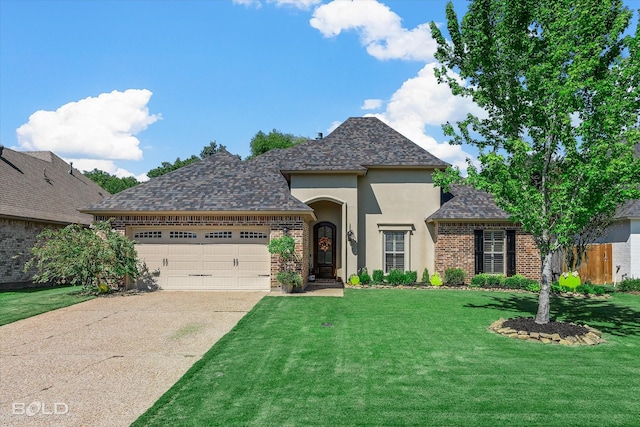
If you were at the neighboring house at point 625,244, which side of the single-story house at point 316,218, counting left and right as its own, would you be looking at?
left

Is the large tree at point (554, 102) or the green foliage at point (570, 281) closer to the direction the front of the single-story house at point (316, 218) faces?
the large tree

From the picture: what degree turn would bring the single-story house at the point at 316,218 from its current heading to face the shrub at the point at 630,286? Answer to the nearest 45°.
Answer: approximately 90° to its left

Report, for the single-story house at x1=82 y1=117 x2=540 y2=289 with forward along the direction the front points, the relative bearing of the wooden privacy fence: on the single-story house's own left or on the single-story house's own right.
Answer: on the single-story house's own left

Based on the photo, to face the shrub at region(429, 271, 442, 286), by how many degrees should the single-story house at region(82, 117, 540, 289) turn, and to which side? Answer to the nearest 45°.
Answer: approximately 90° to its left

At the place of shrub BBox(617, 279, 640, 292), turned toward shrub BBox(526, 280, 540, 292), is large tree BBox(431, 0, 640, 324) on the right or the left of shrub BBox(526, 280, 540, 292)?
left

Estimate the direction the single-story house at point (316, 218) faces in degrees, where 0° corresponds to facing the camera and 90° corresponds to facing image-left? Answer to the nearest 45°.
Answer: approximately 0°

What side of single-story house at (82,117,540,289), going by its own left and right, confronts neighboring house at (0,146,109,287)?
right

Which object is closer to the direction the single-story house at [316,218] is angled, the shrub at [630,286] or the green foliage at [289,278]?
the green foliage
